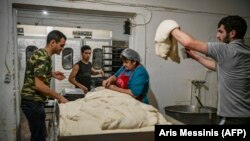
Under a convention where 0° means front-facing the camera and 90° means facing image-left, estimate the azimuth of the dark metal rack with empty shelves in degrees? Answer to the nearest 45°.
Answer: approximately 0°

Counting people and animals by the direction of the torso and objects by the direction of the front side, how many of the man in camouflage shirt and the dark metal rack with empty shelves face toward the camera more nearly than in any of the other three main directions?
1

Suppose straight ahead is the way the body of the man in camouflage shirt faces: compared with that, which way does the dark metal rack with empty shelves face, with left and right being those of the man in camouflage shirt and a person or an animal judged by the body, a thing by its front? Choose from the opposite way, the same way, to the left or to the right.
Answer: to the right

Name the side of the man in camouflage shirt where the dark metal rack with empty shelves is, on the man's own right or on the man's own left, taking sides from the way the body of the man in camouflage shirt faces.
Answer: on the man's own left

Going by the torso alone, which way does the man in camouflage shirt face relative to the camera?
to the viewer's right

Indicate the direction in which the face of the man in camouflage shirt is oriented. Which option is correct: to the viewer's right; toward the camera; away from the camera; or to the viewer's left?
to the viewer's right

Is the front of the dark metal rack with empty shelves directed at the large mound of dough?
yes
